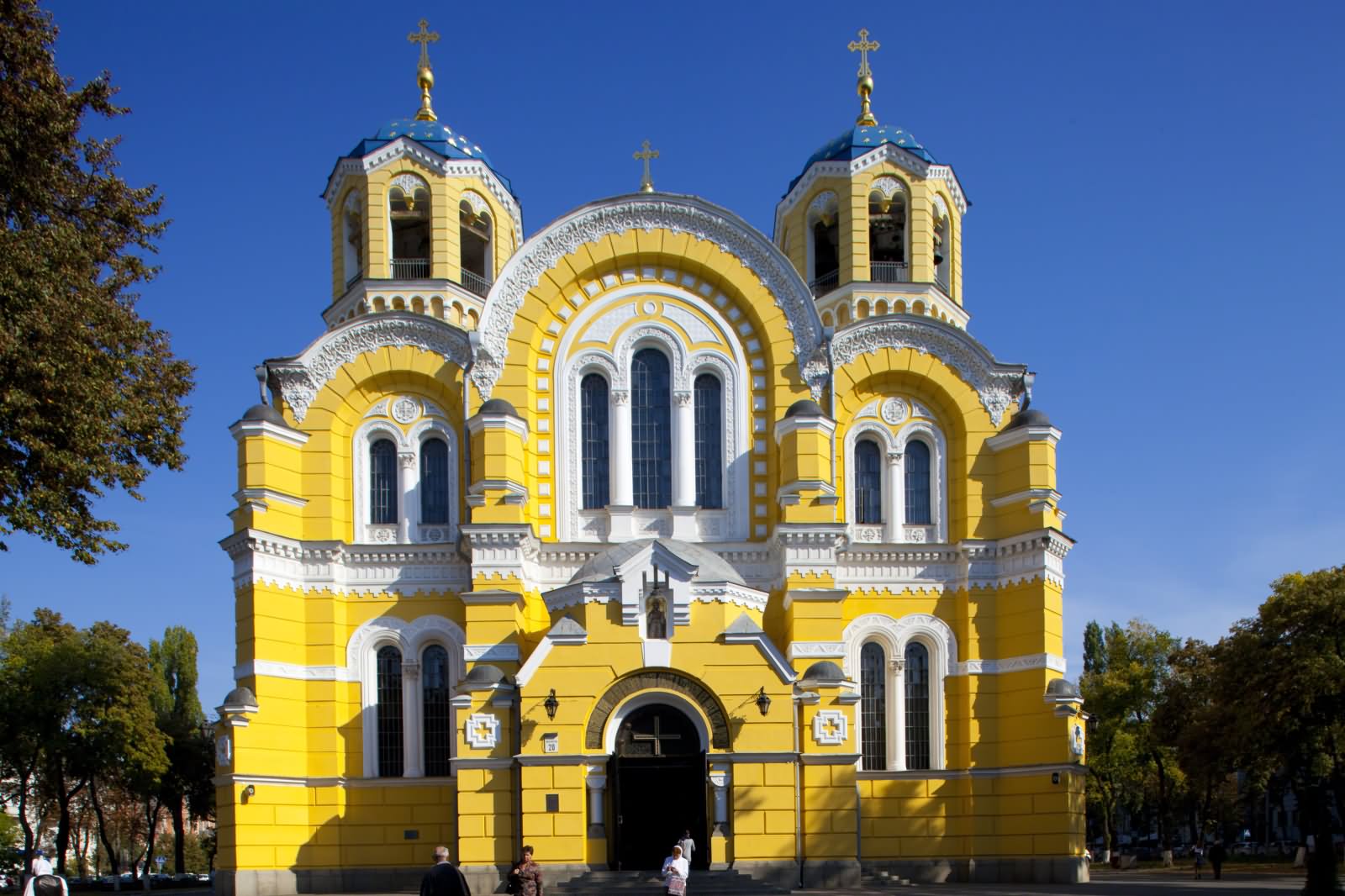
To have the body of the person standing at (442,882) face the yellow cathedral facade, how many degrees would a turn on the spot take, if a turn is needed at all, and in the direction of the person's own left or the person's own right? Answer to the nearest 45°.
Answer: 0° — they already face it

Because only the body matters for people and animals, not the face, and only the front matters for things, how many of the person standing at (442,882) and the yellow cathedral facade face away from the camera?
1

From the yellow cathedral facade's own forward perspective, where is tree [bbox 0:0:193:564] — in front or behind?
in front

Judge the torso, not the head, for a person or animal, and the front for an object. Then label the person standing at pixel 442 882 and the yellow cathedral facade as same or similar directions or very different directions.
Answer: very different directions

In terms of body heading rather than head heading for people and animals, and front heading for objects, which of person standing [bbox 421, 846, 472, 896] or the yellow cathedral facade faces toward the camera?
the yellow cathedral facade

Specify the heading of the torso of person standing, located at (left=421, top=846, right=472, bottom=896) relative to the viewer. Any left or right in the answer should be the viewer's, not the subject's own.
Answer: facing away from the viewer

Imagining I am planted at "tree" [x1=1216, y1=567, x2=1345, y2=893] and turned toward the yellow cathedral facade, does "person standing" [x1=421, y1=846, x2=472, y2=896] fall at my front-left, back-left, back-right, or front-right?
front-left

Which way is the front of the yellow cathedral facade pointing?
toward the camera

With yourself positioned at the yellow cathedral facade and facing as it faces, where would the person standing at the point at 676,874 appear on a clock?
The person standing is roughly at 12 o'clock from the yellow cathedral facade.

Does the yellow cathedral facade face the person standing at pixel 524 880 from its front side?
yes
